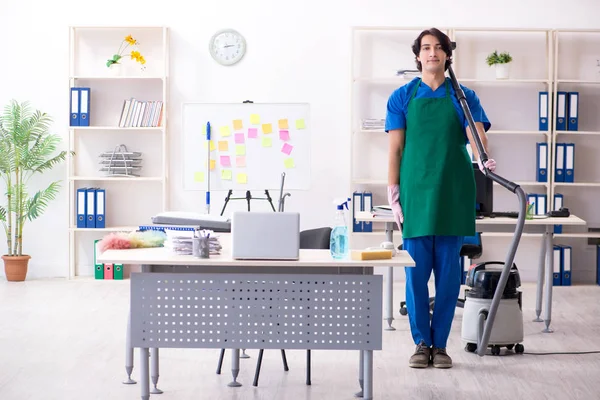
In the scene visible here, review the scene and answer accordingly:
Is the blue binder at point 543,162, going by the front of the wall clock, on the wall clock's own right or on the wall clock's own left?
on the wall clock's own left

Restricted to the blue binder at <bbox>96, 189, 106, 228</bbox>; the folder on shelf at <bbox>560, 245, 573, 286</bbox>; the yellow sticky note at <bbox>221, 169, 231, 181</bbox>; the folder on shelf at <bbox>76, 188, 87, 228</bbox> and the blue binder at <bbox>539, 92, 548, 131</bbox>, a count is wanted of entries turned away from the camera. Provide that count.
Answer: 0

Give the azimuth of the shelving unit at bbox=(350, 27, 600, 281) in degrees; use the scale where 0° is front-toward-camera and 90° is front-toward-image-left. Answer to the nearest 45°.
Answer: approximately 0°

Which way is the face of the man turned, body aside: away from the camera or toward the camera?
toward the camera

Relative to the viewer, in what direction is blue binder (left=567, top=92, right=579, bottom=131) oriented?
toward the camera

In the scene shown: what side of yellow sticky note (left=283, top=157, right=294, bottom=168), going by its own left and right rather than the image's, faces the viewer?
front

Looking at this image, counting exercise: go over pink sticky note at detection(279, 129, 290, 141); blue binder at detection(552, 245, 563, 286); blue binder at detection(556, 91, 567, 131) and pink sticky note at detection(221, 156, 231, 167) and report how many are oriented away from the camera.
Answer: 0

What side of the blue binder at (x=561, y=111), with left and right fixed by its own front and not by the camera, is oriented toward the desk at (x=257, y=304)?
front

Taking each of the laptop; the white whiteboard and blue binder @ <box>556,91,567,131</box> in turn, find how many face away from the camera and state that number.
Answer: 1

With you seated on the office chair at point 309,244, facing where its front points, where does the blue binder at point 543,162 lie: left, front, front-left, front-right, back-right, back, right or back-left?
back

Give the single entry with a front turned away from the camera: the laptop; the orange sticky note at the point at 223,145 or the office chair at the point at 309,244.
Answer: the laptop

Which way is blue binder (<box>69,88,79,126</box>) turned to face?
toward the camera

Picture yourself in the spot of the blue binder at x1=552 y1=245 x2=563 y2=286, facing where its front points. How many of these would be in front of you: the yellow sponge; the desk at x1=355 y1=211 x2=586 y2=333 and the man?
3

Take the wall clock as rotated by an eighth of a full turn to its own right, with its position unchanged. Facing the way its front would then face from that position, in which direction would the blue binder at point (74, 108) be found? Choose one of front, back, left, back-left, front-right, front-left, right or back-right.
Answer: front-right
